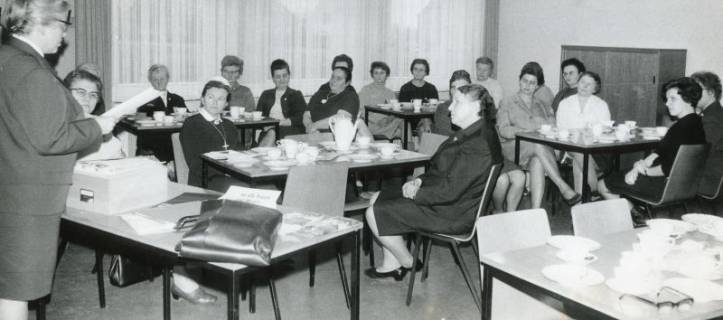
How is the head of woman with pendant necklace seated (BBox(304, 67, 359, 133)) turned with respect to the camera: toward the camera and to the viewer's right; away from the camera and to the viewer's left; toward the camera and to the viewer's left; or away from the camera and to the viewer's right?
toward the camera and to the viewer's left

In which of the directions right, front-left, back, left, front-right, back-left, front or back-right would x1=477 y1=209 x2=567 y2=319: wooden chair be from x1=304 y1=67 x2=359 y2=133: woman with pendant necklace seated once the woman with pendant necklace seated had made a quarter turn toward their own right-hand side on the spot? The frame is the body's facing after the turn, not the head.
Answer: back-left

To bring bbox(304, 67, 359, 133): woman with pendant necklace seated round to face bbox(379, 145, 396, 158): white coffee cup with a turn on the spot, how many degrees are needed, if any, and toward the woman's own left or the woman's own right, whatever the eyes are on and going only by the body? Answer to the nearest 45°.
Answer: approximately 45° to the woman's own left

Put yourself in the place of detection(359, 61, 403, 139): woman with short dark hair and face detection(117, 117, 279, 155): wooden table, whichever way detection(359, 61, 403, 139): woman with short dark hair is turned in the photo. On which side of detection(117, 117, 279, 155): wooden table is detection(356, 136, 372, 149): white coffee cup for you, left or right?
left

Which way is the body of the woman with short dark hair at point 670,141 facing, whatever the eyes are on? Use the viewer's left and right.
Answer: facing to the left of the viewer

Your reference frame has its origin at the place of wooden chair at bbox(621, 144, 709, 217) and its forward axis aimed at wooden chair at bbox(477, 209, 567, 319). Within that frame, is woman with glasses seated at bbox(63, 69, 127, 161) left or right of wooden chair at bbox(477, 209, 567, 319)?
right

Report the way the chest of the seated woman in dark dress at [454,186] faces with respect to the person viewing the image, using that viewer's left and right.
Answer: facing to the left of the viewer

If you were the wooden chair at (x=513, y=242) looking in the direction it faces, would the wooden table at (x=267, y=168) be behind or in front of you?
behind

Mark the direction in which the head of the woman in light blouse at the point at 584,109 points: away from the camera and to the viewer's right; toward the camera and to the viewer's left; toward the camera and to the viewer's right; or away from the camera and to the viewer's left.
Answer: toward the camera and to the viewer's left

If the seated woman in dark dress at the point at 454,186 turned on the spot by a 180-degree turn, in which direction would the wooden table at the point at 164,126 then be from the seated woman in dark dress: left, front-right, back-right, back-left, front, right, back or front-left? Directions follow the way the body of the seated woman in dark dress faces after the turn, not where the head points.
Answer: back-left

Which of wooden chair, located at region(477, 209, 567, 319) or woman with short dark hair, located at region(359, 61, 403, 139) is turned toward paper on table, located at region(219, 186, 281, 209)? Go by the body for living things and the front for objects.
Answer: the woman with short dark hair

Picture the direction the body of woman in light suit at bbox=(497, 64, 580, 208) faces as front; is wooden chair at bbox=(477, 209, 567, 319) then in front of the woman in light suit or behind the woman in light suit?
in front

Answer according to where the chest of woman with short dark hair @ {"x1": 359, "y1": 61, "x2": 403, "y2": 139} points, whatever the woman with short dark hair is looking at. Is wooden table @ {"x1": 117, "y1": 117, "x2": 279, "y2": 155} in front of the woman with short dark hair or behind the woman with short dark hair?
in front
